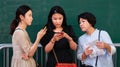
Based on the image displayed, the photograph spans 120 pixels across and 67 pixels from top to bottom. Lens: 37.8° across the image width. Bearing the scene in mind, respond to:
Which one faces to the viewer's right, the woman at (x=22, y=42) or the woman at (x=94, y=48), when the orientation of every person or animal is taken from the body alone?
the woman at (x=22, y=42)

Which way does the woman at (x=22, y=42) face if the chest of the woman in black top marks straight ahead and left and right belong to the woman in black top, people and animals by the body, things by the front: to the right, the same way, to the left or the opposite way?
to the left

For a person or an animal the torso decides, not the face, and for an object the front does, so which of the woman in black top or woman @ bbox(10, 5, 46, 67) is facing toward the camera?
the woman in black top

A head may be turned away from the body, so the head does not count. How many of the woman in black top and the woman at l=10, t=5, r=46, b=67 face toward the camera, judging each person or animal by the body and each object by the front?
1

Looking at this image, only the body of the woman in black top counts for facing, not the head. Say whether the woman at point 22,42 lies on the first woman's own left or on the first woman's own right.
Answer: on the first woman's own right

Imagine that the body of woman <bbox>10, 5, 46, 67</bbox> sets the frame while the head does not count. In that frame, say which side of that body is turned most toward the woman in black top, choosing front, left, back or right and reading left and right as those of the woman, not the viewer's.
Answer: front

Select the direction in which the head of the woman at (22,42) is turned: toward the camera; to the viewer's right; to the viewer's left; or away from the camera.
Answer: to the viewer's right

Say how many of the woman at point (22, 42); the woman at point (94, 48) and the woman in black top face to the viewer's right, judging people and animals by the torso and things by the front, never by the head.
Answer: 1

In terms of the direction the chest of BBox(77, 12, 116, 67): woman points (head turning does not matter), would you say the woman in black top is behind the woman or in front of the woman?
in front

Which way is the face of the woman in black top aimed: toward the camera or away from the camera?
toward the camera

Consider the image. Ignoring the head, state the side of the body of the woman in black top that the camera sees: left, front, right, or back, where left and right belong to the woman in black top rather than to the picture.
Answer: front

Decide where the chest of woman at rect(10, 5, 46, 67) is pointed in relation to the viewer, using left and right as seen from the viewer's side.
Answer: facing to the right of the viewer
